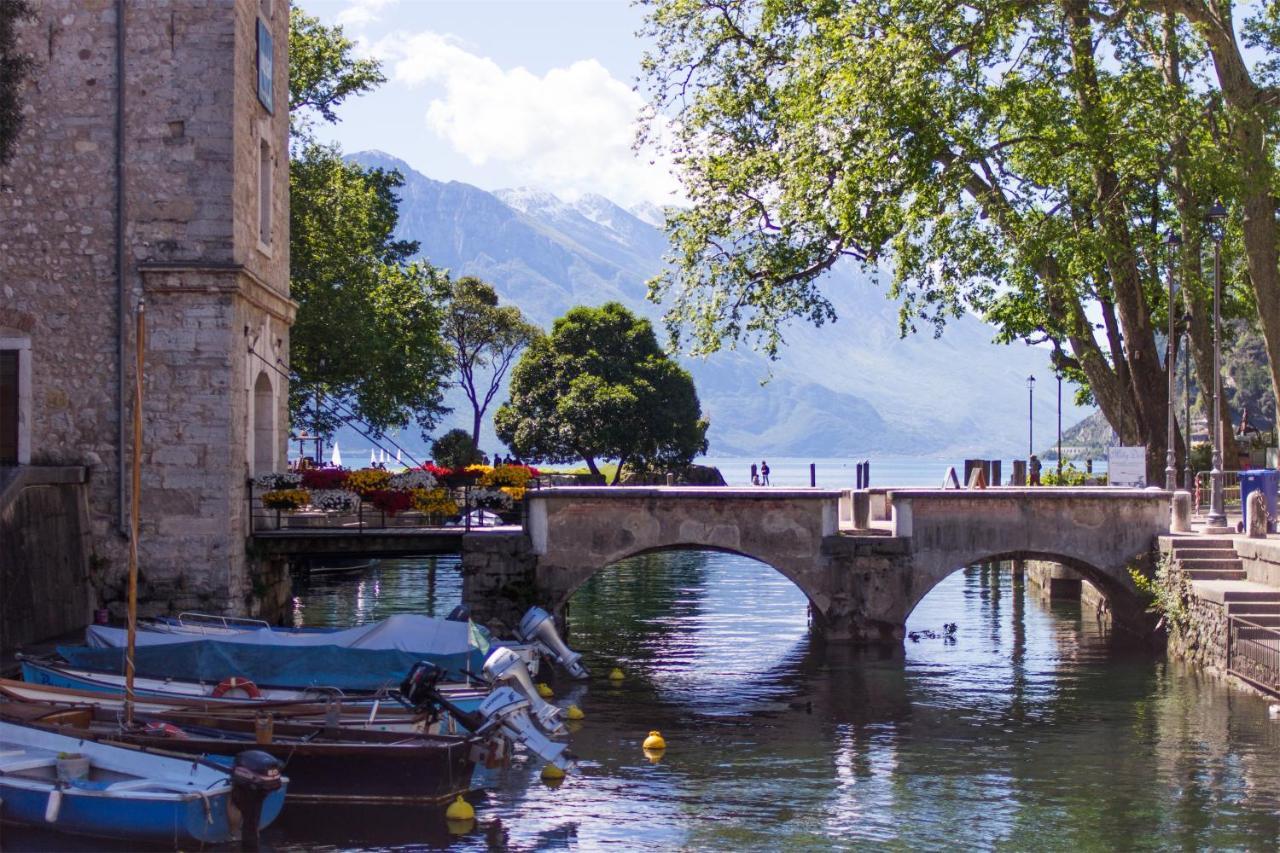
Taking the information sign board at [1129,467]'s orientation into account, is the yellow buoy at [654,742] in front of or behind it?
in front

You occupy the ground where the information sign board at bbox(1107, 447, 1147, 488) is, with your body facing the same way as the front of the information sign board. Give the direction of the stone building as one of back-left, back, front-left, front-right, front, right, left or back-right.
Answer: front-right

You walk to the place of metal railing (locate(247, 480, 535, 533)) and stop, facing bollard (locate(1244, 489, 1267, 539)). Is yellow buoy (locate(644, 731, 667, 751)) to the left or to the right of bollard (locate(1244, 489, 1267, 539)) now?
right

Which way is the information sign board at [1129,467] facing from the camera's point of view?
toward the camera

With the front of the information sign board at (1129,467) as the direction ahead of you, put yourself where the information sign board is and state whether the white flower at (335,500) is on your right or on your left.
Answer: on your right

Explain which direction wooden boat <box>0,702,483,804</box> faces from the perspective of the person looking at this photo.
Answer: facing to the left of the viewer
